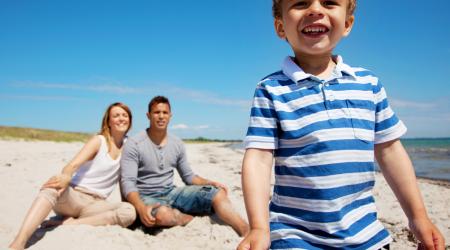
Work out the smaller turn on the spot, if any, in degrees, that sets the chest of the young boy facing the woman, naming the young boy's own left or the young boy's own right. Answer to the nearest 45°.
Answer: approximately 135° to the young boy's own right

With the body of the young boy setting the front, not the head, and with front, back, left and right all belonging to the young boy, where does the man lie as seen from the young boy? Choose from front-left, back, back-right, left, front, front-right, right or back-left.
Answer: back-right

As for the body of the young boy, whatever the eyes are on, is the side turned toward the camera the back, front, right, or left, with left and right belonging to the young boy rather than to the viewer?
front

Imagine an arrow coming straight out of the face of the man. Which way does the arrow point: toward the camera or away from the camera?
toward the camera

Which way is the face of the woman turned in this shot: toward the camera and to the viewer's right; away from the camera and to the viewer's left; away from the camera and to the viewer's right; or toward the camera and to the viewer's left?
toward the camera and to the viewer's right
